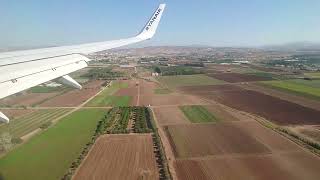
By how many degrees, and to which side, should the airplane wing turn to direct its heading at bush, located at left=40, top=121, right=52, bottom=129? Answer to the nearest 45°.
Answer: approximately 45° to its right

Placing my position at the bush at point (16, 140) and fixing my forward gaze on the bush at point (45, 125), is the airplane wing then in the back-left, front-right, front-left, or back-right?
back-right

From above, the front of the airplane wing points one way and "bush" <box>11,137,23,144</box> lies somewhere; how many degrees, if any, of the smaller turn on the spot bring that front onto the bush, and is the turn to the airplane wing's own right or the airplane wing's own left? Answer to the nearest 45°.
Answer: approximately 45° to the airplane wing's own right

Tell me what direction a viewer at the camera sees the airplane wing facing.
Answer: facing away from the viewer and to the left of the viewer
